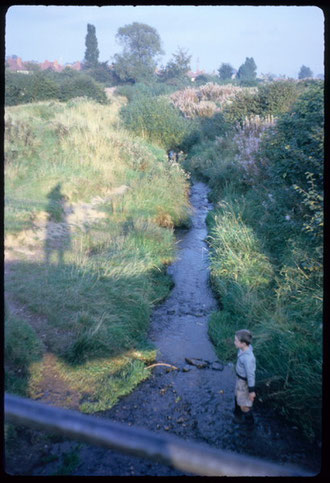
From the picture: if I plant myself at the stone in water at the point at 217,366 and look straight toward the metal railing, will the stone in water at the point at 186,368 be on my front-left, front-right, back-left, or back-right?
front-right

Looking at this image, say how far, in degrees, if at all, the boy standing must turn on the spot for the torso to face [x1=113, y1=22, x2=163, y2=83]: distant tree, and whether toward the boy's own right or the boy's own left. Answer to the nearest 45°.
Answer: approximately 90° to the boy's own right

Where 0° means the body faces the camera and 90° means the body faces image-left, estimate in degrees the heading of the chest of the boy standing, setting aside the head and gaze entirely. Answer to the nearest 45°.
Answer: approximately 90°

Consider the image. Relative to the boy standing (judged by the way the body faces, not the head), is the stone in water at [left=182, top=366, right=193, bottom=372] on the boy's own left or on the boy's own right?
on the boy's own right

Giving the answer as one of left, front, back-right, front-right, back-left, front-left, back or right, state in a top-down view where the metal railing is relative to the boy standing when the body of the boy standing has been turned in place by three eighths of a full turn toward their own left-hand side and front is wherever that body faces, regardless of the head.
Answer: front-right

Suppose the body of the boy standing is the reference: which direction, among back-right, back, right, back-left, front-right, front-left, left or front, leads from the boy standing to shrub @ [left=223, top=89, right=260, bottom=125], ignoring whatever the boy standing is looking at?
right

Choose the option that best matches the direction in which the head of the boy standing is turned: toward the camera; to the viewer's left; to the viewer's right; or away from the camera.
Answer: to the viewer's left

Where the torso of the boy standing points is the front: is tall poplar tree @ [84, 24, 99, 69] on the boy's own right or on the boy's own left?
on the boy's own right

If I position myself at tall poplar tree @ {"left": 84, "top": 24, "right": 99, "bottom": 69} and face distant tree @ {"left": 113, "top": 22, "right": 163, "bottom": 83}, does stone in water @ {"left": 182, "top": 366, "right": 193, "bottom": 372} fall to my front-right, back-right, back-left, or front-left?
front-right

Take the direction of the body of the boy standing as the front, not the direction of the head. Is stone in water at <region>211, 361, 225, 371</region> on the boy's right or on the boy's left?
on the boy's right
